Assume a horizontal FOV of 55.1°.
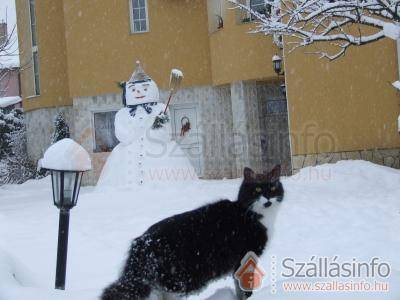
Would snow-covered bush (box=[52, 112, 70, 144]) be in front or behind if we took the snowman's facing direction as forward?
behind

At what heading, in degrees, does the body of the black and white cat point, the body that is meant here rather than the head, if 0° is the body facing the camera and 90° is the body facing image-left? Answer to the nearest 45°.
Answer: approximately 270°

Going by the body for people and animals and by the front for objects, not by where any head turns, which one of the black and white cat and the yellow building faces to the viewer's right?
the black and white cat

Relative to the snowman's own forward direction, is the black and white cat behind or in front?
in front

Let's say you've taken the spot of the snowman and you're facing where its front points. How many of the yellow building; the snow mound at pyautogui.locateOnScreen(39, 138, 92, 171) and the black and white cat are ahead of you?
2

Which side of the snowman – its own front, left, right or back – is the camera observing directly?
front

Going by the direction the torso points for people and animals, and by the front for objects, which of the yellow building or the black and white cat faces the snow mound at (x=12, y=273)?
the yellow building

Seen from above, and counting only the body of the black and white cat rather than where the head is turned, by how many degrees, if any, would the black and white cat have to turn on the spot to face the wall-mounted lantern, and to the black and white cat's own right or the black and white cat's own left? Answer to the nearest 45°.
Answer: approximately 90° to the black and white cat's own left

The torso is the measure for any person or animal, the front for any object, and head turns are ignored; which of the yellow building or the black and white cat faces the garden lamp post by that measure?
the yellow building

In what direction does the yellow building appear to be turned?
toward the camera

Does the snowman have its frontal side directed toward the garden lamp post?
yes
